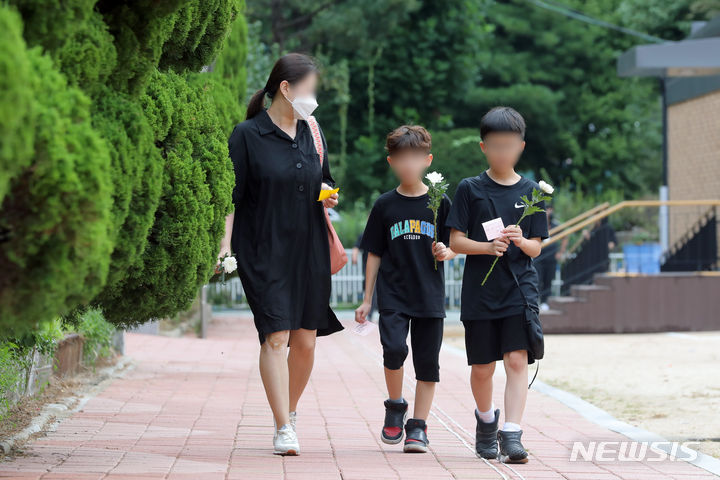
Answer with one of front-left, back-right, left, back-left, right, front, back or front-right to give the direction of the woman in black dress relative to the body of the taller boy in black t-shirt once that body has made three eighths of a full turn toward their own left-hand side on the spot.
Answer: back-left

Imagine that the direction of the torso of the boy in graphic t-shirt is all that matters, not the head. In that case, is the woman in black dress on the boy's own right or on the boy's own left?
on the boy's own right

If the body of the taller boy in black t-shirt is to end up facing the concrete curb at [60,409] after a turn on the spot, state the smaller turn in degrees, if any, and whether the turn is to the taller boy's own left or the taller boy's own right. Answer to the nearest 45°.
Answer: approximately 90° to the taller boy's own right

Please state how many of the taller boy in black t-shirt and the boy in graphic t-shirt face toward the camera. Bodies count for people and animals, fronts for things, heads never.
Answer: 2

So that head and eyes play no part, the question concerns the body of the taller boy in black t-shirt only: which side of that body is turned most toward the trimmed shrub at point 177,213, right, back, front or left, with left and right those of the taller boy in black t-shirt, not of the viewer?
right

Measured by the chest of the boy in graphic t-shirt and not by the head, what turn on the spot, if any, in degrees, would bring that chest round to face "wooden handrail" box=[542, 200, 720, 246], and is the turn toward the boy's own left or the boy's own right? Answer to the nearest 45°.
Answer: approximately 180°

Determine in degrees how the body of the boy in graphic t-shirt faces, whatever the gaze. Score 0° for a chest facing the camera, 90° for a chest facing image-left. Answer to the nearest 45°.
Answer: approximately 0°

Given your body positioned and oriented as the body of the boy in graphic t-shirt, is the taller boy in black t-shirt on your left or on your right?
on your left

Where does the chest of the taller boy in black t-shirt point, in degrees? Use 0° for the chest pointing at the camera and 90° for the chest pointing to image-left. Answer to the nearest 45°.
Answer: approximately 0°
